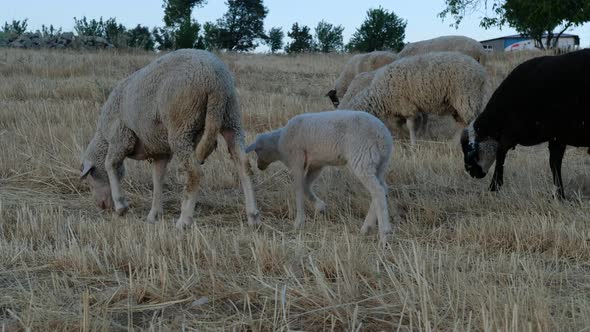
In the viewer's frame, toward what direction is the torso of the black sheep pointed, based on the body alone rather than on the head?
to the viewer's left

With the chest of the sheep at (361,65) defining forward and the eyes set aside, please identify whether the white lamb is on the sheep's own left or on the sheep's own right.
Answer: on the sheep's own left

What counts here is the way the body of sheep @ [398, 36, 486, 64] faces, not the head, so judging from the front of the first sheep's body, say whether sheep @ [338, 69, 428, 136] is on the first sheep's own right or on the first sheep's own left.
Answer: on the first sheep's own left

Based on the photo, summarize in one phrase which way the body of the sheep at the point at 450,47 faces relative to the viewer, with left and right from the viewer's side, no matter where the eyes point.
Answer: facing to the left of the viewer

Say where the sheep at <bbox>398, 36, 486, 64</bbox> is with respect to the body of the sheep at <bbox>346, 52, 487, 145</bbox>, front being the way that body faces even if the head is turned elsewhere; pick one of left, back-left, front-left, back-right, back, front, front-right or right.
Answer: right

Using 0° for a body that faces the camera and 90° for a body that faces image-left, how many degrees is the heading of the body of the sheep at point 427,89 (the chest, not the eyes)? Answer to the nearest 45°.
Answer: approximately 90°

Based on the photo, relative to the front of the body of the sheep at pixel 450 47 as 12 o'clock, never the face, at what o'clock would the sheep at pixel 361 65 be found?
the sheep at pixel 361 65 is roughly at 11 o'clock from the sheep at pixel 450 47.

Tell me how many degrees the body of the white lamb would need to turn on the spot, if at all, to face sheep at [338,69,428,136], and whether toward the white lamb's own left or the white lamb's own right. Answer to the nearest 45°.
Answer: approximately 90° to the white lamb's own right

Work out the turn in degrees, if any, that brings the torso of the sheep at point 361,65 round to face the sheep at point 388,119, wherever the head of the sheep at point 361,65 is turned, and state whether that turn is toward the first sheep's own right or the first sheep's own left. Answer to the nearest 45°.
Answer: approximately 90° to the first sheep's own left

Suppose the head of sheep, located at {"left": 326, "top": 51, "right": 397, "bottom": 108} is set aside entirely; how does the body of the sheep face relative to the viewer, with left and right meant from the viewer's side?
facing to the left of the viewer

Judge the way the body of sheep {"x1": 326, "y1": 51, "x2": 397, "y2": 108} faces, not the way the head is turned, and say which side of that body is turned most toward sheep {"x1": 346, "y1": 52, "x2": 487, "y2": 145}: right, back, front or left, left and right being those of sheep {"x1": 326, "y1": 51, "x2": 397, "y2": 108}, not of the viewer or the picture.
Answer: left

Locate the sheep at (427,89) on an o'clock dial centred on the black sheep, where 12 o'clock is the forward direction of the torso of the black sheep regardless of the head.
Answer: The sheep is roughly at 2 o'clock from the black sheep.

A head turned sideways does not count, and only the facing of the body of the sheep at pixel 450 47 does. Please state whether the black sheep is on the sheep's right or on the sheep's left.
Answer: on the sheep's left
